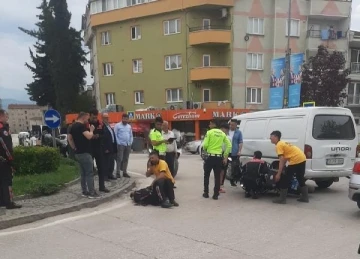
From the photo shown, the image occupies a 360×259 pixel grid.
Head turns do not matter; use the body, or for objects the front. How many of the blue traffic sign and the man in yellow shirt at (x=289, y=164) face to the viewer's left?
1

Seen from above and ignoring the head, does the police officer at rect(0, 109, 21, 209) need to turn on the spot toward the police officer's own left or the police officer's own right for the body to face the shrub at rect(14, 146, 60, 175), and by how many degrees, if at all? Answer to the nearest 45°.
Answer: approximately 90° to the police officer's own left

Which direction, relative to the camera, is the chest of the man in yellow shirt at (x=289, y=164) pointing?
to the viewer's left

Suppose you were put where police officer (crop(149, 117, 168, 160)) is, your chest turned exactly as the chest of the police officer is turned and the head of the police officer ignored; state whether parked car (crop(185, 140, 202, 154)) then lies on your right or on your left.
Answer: on your left

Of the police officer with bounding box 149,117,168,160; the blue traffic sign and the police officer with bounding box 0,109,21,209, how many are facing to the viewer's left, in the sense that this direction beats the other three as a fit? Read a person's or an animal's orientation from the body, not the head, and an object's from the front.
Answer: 0

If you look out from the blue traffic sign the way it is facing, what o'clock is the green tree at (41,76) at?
The green tree is roughly at 6 o'clock from the blue traffic sign.

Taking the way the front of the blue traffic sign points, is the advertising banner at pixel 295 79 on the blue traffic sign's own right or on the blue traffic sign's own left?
on the blue traffic sign's own left

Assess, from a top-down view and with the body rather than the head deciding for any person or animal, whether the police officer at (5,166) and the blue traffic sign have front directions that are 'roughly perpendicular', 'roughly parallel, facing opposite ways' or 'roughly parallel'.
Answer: roughly perpendicular

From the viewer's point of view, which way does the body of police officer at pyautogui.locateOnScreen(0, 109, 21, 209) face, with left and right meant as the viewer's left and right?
facing to the right of the viewer

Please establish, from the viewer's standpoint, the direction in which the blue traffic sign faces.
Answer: facing the viewer

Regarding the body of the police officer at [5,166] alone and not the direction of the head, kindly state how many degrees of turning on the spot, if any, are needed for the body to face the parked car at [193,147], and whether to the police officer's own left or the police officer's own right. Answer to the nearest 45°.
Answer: approximately 45° to the police officer's own left

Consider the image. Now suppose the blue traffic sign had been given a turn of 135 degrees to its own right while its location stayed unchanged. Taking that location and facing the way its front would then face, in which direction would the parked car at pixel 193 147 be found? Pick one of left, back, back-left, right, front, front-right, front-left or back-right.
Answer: right

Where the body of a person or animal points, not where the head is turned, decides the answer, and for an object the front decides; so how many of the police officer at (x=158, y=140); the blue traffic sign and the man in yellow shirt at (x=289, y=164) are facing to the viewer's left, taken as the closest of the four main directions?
1

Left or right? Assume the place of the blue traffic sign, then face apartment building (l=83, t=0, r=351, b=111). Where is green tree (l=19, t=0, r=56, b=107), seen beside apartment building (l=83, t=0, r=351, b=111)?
left

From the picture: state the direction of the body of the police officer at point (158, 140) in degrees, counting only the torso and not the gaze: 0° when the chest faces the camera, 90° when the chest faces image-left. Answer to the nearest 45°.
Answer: approximately 315°
